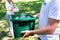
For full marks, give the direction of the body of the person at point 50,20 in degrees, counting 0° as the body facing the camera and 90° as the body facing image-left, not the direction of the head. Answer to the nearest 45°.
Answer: approximately 90°
